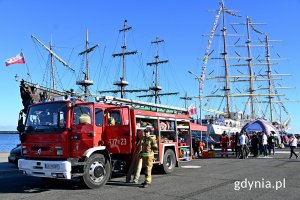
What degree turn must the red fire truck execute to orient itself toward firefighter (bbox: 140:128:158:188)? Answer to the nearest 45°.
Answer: approximately 135° to its left

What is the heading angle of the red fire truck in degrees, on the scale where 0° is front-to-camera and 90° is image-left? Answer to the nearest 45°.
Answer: approximately 45°
